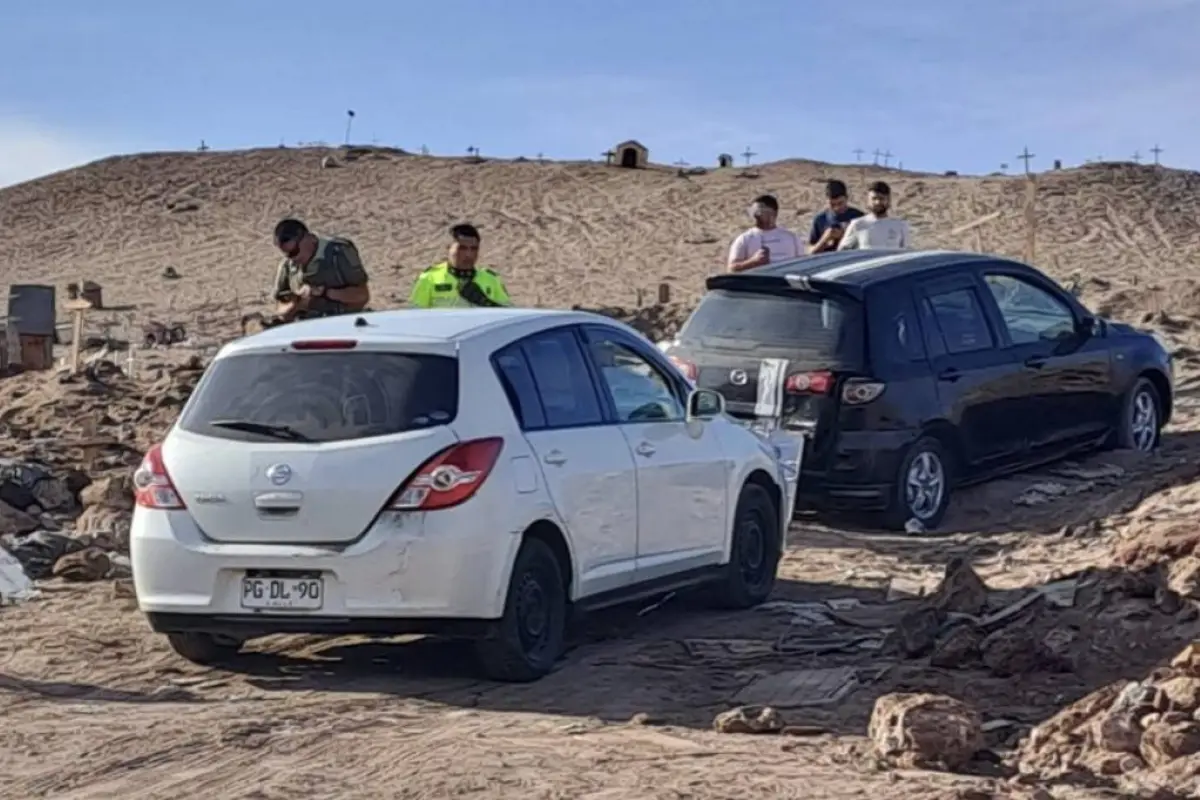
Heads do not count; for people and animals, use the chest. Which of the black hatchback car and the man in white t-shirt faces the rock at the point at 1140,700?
the man in white t-shirt

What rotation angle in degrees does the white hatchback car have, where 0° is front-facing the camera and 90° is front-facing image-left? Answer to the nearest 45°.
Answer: approximately 225°

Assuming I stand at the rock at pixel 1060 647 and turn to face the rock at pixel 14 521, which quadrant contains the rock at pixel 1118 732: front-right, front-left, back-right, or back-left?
back-left

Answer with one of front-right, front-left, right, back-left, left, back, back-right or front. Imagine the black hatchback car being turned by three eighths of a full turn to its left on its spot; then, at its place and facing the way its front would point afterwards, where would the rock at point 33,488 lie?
front

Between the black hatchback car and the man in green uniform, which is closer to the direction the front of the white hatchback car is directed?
the black hatchback car

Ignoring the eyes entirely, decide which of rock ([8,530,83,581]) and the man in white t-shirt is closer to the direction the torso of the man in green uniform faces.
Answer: the rock

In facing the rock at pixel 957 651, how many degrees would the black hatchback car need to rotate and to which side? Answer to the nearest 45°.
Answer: approximately 135° to its right

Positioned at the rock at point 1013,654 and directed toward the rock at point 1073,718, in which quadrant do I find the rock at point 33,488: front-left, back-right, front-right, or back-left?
back-right
